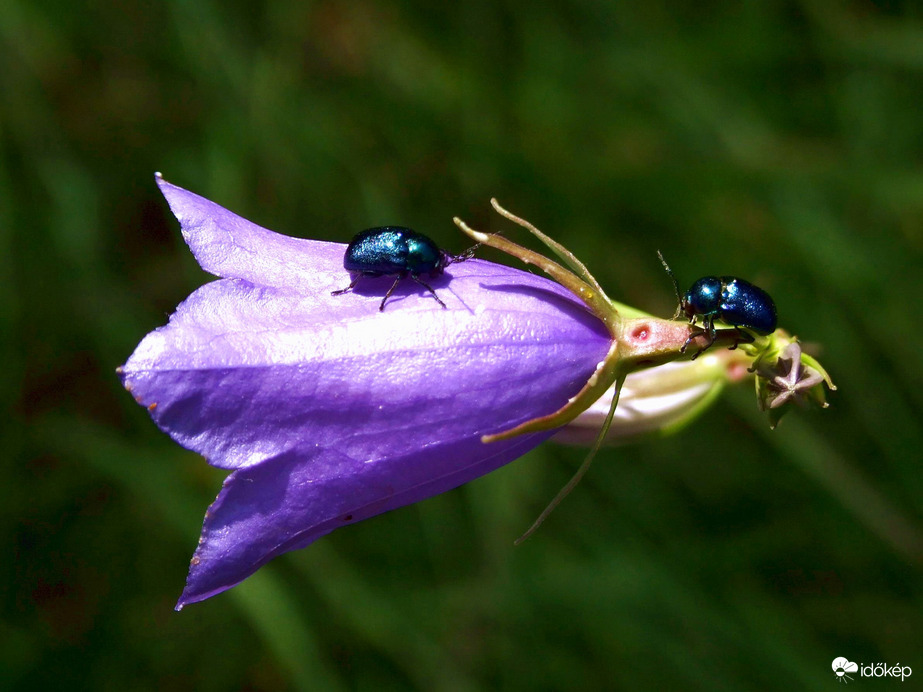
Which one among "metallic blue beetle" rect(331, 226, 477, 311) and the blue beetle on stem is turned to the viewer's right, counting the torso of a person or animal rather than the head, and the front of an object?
the metallic blue beetle

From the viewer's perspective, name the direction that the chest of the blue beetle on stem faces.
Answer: to the viewer's left

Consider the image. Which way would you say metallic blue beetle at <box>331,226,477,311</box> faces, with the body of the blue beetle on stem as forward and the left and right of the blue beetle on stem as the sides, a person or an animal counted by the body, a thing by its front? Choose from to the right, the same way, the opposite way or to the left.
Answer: the opposite way

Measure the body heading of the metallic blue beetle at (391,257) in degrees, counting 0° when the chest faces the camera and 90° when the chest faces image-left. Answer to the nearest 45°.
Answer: approximately 270°

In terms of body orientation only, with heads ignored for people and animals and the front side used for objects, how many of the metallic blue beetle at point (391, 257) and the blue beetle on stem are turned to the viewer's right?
1
